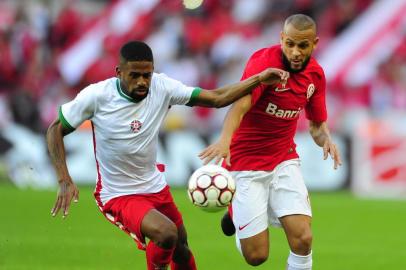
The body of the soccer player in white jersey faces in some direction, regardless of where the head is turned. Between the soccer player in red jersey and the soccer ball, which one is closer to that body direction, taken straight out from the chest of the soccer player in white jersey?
the soccer ball

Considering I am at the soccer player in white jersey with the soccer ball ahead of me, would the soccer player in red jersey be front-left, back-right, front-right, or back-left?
front-left

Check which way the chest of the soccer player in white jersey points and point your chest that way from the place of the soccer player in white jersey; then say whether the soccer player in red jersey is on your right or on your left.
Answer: on your left

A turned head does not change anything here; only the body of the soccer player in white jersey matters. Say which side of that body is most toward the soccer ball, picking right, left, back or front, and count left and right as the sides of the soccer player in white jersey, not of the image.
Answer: left

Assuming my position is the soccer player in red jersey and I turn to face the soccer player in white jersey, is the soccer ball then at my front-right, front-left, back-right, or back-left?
front-left
